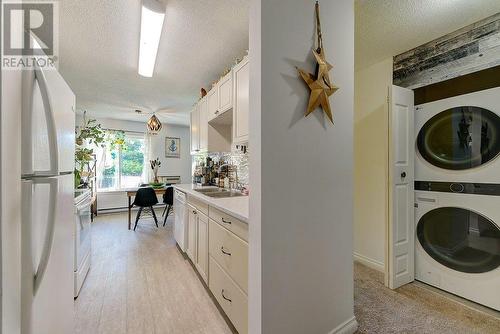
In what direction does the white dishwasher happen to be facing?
to the viewer's left

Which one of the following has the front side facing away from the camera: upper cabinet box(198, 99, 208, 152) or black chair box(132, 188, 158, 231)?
the black chair

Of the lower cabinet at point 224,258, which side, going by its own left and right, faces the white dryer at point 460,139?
back

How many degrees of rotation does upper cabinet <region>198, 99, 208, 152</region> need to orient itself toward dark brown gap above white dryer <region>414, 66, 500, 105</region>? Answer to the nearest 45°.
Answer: approximately 135° to its left

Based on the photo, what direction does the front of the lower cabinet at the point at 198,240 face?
to the viewer's left

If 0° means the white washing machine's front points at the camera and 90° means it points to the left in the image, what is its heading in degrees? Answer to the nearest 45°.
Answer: approximately 45°

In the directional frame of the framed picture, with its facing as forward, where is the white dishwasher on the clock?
The white dishwasher is roughly at 12 o'clock from the framed picture.

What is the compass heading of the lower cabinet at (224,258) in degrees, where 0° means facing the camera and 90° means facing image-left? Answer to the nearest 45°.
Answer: approximately 90°

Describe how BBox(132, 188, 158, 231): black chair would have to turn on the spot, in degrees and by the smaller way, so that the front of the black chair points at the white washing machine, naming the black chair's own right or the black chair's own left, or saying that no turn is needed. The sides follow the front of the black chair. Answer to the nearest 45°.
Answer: approximately 135° to the black chair's own right

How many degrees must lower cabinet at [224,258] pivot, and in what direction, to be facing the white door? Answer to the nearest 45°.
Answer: approximately 180°

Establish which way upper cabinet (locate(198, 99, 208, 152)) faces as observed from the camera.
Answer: facing to the left of the viewer

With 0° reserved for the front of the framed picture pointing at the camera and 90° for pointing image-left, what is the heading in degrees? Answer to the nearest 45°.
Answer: approximately 0°

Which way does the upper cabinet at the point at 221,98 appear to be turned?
to the viewer's left
